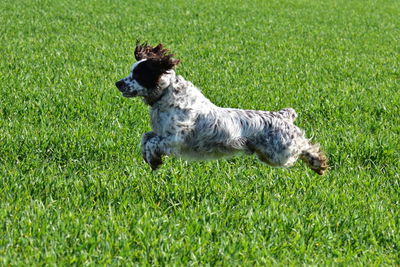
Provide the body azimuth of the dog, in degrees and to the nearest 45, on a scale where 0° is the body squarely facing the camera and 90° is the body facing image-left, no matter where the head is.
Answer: approximately 90°
